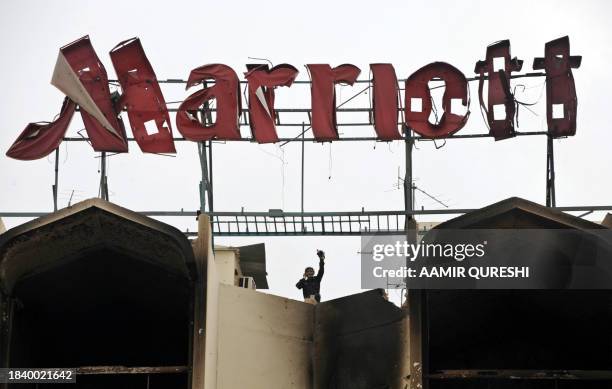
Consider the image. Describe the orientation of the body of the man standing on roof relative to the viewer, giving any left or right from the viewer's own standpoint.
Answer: facing the viewer

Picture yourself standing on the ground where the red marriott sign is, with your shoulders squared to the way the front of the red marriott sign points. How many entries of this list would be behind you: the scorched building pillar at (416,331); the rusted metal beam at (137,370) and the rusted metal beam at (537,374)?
0

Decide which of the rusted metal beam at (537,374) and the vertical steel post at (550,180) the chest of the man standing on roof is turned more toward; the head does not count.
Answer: the rusted metal beam

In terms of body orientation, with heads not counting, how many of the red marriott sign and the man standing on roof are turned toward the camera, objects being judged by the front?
2

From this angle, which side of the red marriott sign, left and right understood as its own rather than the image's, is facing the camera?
front

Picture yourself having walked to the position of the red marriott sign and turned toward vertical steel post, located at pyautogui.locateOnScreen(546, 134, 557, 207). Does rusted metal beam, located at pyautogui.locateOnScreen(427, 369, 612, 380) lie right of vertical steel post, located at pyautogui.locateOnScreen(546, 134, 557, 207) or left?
right

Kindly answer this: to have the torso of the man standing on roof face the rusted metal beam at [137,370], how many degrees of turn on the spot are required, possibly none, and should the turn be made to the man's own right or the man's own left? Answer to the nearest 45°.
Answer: approximately 45° to the man's own right

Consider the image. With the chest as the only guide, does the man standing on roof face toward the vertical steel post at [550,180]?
no

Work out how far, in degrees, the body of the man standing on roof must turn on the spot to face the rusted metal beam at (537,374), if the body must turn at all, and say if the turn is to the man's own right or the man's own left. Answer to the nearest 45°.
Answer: approximately 45° to the man's own left

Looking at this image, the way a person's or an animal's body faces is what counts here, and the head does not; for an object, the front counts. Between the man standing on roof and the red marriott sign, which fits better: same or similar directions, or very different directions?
same or similar directions

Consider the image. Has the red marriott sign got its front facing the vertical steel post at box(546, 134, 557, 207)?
no
